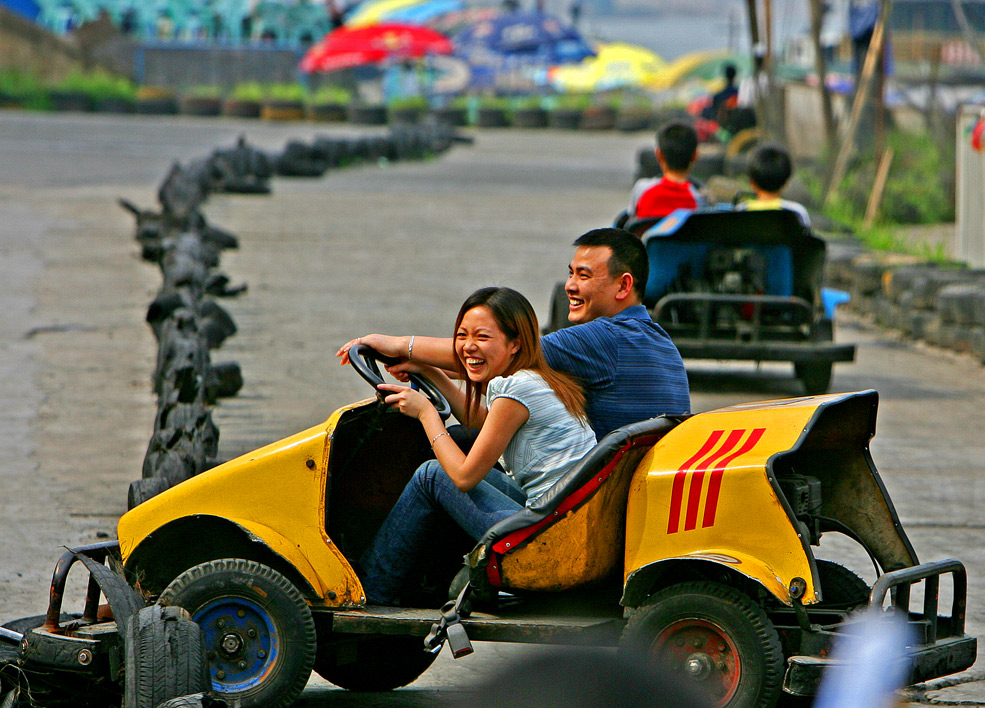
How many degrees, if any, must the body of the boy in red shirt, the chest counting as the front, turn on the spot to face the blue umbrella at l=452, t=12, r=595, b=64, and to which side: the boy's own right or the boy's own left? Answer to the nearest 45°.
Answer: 0° — they already face it

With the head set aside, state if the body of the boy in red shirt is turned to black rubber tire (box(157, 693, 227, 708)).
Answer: no

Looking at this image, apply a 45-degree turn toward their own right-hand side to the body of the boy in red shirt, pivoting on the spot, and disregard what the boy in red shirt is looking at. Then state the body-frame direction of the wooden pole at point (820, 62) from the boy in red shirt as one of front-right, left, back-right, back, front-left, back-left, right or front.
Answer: front-left

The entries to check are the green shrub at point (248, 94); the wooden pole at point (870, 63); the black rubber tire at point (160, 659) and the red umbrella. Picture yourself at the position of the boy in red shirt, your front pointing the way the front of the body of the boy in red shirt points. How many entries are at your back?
1

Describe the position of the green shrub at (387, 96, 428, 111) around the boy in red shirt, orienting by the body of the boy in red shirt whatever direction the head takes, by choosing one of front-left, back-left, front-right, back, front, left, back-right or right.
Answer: front

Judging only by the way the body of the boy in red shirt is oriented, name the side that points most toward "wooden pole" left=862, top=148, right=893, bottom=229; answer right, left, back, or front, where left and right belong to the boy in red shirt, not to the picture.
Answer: front

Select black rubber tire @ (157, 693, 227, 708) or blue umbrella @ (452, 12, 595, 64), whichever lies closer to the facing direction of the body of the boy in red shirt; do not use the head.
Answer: the blue umbrella

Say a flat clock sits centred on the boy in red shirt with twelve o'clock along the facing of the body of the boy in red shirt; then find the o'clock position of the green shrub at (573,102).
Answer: The green shrub is roughly at 12 o'clock from the boy in red shirt.

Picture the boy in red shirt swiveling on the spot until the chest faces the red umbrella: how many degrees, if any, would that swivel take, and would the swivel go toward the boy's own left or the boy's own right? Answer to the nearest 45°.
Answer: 0° — they already face it

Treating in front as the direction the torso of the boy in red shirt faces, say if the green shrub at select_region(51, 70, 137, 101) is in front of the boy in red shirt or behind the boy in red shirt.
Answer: in front

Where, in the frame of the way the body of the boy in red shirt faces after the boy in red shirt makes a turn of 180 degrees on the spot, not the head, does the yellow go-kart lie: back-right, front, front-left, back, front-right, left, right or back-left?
front

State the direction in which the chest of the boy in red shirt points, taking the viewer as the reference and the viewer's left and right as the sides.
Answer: facing away from the viewer

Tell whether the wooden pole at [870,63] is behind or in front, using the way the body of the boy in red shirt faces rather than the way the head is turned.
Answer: in front

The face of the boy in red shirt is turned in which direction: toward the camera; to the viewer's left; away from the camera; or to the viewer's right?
away from the camera

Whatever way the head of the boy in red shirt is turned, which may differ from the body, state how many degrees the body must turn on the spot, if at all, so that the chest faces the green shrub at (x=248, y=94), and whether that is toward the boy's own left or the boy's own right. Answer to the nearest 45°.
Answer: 0° — they already face it
